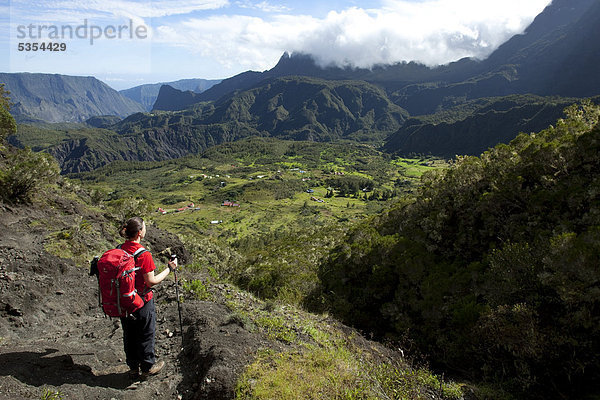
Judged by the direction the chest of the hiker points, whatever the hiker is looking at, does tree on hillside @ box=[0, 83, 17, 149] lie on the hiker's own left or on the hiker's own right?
on the hiker's own left

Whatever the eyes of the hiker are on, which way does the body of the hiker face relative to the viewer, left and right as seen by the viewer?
facing away from the viewer and to the right of the viewer

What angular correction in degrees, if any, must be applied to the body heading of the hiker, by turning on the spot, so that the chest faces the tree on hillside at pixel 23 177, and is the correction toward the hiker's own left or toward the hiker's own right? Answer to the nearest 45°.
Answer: approximately 45° to the hiker's own left
